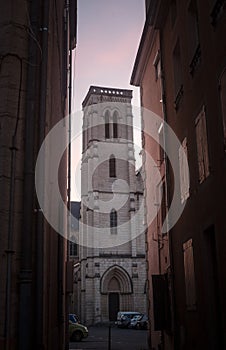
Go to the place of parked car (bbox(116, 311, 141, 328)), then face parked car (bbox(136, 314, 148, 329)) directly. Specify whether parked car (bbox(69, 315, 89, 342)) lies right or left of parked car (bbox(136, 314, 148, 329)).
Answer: right

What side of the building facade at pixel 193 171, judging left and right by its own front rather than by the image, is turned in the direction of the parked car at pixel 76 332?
right

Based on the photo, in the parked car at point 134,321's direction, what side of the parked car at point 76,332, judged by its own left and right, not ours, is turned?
left

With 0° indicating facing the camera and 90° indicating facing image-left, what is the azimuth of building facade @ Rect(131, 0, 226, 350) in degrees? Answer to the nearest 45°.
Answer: approximately 90°

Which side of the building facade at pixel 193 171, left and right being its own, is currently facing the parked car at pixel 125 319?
right

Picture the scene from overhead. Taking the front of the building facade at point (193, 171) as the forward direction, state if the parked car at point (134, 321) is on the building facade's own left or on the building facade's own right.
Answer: on the building facade's own right

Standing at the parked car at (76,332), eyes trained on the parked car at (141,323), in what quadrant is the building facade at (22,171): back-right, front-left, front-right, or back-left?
back-right
